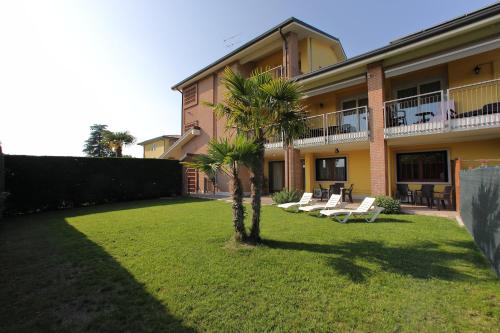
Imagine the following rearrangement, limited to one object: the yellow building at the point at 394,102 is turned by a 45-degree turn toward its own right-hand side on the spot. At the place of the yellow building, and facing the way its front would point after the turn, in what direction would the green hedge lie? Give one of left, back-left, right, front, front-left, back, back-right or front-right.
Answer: front

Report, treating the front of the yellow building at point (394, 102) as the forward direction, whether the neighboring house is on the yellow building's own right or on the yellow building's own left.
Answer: on the yellow building's own right

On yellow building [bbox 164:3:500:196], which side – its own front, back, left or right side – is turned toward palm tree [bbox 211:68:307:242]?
front

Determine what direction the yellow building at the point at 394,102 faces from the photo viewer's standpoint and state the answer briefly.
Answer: facing the viewer and to the left of the viewer

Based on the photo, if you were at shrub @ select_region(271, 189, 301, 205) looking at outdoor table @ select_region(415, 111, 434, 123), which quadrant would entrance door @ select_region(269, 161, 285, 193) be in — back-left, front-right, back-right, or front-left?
back-left

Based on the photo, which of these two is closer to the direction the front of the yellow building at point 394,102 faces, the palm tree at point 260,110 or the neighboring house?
the palm tree

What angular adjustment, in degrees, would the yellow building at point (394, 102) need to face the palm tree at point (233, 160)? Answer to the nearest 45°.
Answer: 0° — it already faces it
